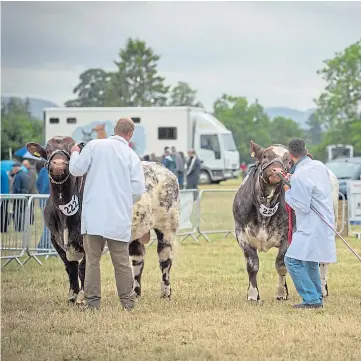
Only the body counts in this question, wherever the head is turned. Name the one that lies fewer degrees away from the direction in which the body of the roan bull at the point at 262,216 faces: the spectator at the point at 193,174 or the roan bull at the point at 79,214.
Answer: the roan bull

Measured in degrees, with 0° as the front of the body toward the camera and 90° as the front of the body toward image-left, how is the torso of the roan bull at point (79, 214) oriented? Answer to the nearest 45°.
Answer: approximately 45°

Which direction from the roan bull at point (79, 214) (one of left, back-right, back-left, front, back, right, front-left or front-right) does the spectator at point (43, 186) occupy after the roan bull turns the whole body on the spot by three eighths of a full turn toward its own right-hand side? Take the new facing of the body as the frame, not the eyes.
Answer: front

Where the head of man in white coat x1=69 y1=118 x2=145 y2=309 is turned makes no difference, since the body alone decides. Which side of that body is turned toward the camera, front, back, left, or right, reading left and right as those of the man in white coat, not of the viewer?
back

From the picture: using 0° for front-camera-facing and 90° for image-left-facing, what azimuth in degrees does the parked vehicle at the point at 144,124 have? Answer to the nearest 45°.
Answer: approximately 270°

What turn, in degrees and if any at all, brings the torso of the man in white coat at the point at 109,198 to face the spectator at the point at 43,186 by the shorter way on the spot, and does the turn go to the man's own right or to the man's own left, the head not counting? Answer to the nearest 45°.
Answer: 0° — they already face them

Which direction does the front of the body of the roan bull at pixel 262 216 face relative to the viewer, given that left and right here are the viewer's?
facing the viewer and to the left of the viewer

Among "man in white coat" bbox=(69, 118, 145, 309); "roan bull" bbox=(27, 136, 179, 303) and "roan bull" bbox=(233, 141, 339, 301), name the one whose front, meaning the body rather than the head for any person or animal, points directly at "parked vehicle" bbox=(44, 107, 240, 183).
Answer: the man in white coat

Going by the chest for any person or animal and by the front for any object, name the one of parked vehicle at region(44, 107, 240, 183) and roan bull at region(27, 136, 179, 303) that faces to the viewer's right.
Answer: the parked vehicle

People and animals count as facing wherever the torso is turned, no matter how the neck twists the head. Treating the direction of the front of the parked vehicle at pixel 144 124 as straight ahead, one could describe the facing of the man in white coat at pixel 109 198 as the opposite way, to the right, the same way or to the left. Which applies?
to the left

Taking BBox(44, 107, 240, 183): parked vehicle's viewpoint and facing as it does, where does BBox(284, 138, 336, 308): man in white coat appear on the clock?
The man in white coat is roughly at 3 o'clock from the parked vehicle.

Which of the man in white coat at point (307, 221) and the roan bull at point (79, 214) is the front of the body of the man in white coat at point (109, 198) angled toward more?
the roan bull

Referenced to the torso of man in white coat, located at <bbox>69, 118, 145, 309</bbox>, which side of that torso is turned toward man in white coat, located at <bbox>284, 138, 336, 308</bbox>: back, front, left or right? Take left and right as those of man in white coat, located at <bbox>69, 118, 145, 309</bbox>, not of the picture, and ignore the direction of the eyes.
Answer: right

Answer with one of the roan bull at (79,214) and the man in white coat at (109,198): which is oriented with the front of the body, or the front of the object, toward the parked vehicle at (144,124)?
the man in white coat

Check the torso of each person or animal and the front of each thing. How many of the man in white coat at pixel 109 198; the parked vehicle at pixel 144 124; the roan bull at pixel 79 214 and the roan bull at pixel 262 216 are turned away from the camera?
1

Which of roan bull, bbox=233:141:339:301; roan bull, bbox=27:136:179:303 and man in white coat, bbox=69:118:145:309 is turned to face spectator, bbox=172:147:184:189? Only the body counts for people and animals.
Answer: the man in white coat

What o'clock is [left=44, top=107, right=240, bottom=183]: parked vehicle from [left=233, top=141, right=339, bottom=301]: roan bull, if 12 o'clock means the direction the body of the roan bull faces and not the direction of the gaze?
The parked vehicle is roughly at 4 o'clock from the roan bull.

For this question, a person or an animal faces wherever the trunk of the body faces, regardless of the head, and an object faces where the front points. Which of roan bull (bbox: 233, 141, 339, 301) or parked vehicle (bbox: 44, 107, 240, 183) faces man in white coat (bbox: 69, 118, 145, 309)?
the roan bull
